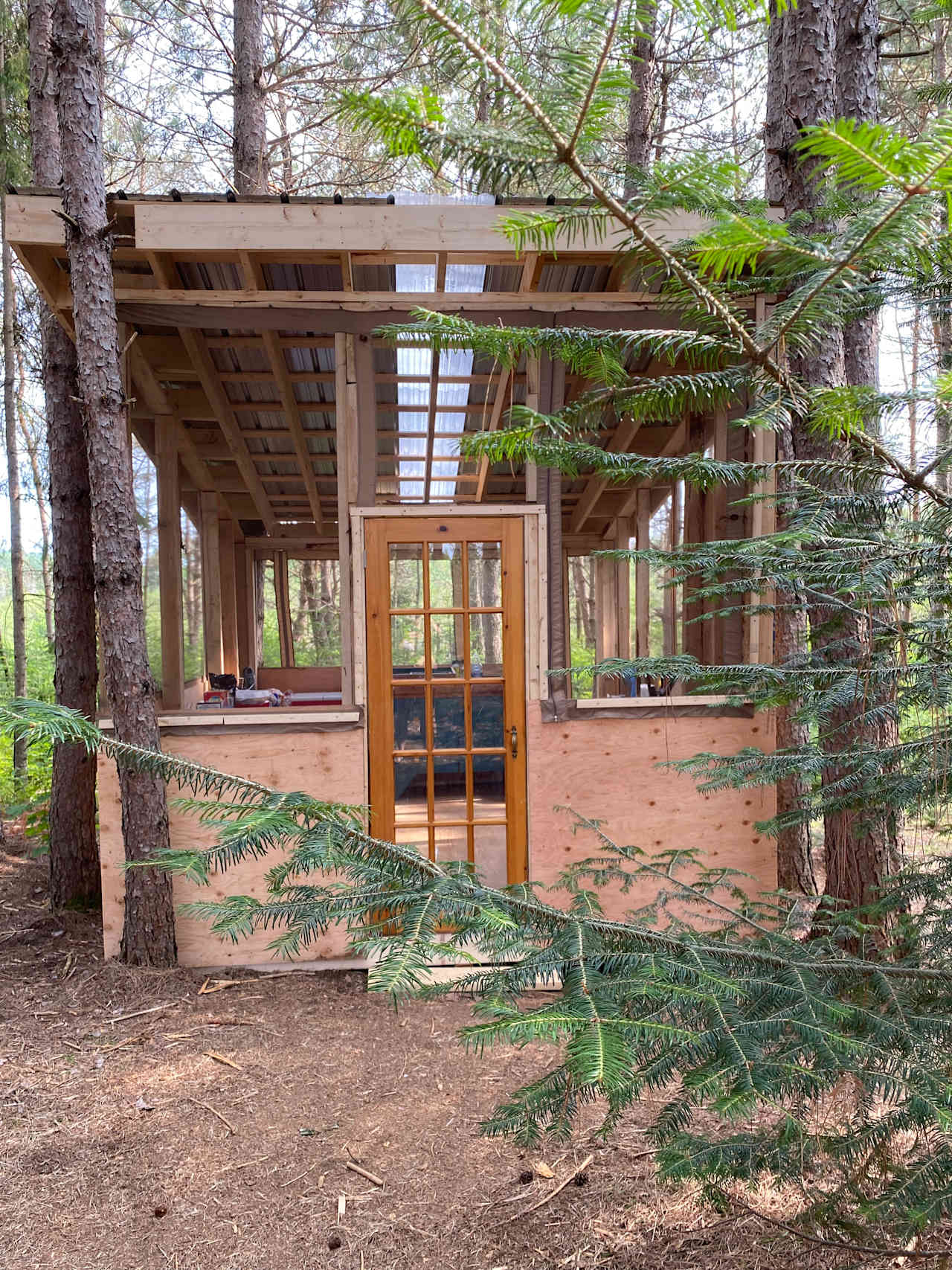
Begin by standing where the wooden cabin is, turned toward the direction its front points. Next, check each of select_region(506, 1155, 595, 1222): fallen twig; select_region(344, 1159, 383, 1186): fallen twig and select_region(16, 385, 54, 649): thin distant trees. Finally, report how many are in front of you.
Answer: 2

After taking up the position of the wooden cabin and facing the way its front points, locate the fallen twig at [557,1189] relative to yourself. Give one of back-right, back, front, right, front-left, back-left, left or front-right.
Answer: front

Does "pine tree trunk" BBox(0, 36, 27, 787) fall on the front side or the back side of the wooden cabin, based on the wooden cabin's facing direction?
on the back side

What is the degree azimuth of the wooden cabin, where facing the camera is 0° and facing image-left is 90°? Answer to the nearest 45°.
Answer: approximately 0°

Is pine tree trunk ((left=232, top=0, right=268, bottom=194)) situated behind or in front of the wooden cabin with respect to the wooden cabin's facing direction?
behind

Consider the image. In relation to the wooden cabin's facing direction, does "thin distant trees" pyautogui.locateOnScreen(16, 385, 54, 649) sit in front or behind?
behind

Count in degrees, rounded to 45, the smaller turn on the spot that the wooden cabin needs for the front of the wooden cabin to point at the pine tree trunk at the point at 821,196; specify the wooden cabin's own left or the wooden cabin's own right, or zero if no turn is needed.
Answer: approximately 45° to the wooden cabin's own left

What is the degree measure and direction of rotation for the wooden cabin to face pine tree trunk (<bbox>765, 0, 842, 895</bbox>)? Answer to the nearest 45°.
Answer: approximately 45° to its left

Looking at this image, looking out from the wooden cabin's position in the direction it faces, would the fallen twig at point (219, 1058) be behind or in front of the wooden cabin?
in front

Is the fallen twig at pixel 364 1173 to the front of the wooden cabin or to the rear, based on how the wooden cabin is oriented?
to the front
